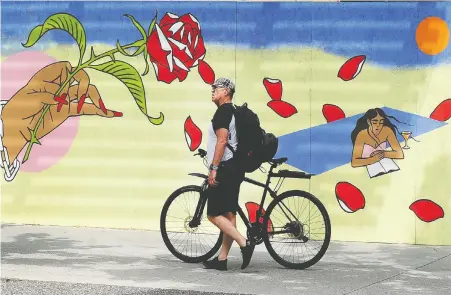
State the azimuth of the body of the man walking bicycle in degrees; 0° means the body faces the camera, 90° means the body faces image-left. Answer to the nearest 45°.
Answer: approximately 90°
